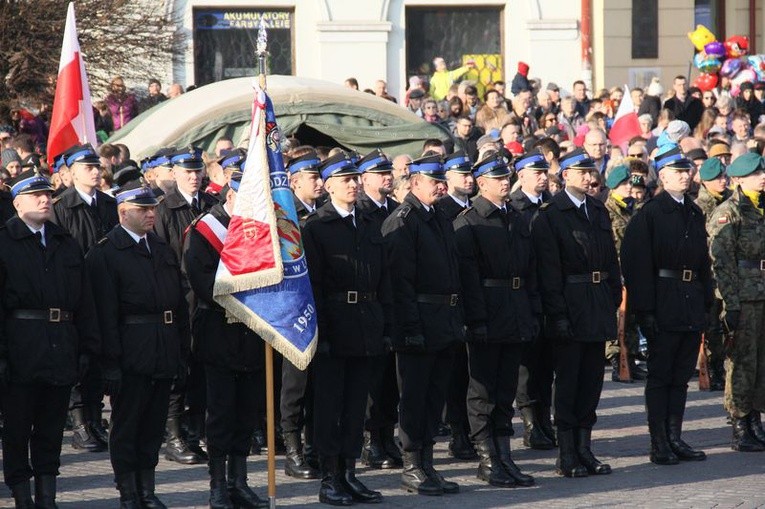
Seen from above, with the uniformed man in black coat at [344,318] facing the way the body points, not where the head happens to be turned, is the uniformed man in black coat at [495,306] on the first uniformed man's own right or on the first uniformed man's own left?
on the first uniformed man's own left

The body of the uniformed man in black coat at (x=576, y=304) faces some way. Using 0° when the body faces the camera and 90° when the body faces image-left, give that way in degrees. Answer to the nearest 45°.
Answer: approximately 315°

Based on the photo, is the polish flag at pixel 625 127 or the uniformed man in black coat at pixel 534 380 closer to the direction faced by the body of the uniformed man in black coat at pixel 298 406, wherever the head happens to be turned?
the uniformed man in black coat

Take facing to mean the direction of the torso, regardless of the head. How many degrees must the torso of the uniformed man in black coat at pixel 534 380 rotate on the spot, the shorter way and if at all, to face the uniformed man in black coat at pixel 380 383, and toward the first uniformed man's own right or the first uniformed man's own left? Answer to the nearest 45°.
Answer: approximately 90° to the first uniformed man's own right

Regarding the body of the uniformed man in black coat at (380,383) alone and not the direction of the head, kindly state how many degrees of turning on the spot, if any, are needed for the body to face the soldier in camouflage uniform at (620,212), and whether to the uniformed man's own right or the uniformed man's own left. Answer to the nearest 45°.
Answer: approximately 90° to the uniformed man's own left

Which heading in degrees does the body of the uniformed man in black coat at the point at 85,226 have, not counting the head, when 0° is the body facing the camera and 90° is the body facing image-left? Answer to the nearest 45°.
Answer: approximately 315°

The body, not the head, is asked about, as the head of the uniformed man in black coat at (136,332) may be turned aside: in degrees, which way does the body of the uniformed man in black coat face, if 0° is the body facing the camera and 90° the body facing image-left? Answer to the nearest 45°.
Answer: approximately 315°

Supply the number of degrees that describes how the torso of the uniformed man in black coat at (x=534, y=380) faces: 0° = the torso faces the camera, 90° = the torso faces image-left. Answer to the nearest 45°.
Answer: approximately 315°
